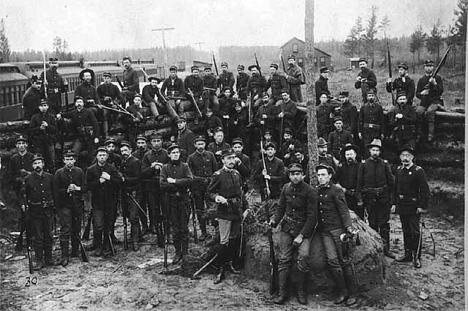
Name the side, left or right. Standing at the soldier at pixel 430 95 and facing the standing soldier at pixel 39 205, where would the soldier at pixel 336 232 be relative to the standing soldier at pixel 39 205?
left

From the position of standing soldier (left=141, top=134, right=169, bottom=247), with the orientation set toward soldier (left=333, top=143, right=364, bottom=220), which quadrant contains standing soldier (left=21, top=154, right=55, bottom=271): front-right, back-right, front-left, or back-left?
back-right

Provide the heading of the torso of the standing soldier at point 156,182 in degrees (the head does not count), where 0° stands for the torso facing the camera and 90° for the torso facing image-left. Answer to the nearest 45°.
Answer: approximately 0°

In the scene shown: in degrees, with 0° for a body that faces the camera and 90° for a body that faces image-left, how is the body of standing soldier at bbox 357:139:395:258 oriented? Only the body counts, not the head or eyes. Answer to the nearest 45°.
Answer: approximately 0°
